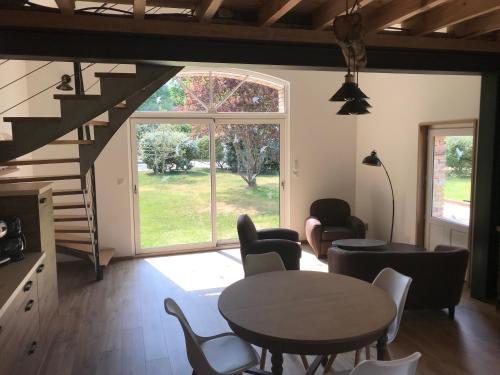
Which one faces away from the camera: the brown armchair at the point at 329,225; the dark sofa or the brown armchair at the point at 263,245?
the dark sofa

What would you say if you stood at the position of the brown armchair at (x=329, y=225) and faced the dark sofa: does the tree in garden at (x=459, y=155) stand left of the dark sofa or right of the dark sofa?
left

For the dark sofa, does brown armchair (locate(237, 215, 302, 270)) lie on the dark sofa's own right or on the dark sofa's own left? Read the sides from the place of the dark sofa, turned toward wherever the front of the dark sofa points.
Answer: on the dark sofa's own left

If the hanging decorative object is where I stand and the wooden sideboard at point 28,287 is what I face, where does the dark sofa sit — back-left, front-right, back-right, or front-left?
back-right

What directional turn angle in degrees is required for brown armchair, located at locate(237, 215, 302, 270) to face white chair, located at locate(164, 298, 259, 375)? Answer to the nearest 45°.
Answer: approximately 90° to its right

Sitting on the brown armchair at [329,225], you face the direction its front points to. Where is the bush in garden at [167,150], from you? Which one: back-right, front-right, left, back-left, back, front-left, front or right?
back-right

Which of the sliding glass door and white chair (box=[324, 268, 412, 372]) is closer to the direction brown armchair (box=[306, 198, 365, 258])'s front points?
the white chair

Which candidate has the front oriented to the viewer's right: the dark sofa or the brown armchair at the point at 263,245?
the brown armchair

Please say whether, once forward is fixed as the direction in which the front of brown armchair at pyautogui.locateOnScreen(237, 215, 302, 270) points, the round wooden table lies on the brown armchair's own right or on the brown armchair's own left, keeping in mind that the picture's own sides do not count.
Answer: on the brown armchair's own right

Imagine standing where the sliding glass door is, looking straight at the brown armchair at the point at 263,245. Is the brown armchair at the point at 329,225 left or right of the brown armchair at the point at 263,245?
left

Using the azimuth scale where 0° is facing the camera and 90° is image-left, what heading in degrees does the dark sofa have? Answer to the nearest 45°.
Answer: approximately 180°

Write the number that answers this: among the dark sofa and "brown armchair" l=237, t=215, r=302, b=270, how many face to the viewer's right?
1

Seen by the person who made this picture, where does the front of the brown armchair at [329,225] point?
facing the viewer and to the right of the viewer
